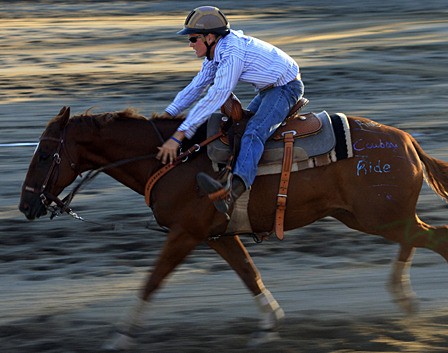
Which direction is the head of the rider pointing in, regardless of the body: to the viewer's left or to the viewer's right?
to the viewer's left

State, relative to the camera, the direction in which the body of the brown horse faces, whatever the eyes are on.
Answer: to the viewer's left

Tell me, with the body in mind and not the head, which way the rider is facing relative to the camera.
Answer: to the viewer's left

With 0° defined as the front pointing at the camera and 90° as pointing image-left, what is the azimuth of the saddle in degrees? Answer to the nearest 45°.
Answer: approximately 90°

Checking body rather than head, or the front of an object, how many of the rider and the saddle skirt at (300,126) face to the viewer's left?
2

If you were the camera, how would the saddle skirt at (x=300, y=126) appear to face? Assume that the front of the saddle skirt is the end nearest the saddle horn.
facing to the left of the viewer
